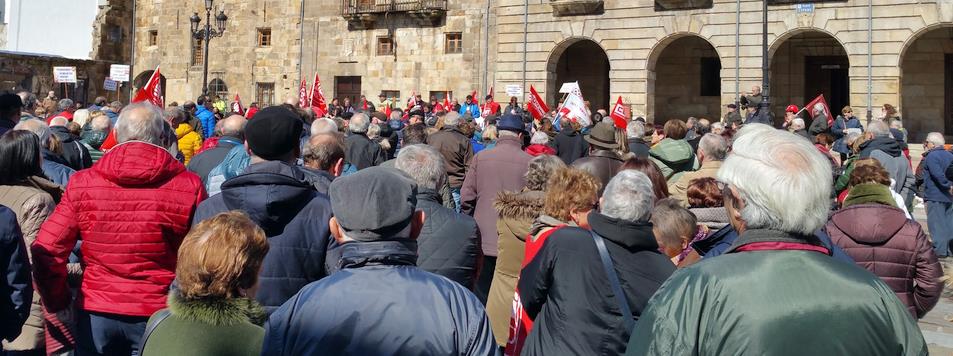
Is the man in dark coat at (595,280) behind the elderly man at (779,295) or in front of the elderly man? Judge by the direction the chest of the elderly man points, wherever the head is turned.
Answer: in front

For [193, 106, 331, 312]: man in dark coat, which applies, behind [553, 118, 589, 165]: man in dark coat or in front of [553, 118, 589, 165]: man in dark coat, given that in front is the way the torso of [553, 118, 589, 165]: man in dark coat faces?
behind

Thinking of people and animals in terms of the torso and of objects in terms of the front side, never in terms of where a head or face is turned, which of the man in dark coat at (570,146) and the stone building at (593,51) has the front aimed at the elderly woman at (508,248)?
the stone building

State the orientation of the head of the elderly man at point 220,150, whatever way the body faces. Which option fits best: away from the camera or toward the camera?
away from the camera

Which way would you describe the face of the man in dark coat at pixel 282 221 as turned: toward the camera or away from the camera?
away from the camera

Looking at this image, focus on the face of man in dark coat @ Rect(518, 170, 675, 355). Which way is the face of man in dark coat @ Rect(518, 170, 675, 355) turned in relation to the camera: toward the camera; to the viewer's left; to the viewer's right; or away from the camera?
away from the camera

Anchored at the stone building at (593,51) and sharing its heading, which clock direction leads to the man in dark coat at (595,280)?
The man in dark coat is roughly at 12 o'clock from the stone building.

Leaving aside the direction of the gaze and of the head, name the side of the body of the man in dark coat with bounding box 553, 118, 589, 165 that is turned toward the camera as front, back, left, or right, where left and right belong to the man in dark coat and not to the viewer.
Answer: back

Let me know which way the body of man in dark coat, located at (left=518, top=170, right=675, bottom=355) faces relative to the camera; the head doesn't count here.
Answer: away from the camera

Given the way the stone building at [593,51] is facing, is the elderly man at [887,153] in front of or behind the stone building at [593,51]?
in front

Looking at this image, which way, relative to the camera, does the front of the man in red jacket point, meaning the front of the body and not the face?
away from the camera

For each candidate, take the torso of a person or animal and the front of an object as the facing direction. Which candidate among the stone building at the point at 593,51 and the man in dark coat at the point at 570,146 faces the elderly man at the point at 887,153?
the stone building

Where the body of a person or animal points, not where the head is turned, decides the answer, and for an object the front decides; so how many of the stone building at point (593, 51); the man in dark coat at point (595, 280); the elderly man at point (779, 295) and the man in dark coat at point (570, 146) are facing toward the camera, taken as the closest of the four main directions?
1

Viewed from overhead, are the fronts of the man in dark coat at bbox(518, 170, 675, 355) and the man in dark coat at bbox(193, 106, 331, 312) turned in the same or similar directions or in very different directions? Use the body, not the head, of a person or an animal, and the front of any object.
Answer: same or similar directions

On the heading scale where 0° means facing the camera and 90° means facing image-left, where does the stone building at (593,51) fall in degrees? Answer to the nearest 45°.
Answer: approximately 0°

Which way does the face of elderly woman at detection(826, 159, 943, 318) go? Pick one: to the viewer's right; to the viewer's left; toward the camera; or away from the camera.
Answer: away from the camera

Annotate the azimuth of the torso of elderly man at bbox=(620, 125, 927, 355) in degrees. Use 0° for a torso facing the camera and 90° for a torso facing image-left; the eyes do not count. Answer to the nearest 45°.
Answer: approximately 180°

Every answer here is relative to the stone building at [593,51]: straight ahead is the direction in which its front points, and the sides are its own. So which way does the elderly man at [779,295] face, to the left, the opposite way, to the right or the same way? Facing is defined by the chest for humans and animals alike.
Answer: the opposite way
